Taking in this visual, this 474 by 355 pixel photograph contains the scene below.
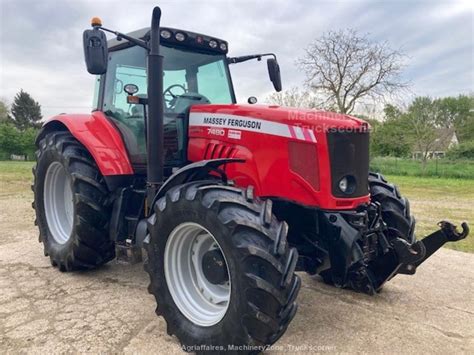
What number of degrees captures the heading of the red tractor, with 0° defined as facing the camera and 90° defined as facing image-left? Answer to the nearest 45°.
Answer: approximately 315°

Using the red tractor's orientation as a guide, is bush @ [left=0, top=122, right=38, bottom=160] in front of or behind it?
behind

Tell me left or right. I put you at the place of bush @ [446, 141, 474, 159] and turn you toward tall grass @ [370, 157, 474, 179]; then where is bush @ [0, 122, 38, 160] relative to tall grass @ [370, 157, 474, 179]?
right

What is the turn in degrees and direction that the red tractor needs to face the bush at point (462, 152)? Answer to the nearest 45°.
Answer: approximately 90° to its left

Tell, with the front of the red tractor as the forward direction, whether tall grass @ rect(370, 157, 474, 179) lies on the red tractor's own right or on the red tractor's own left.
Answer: on the red tractor's own left
